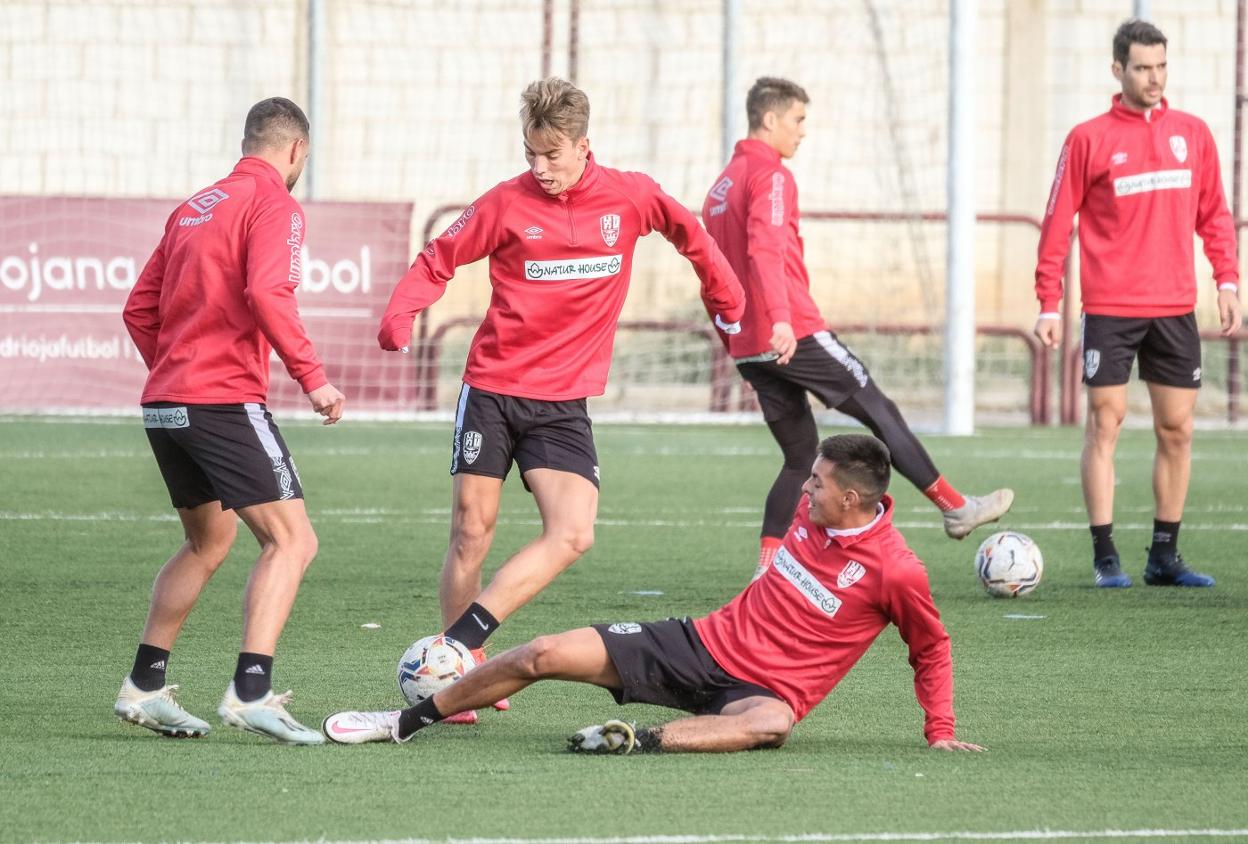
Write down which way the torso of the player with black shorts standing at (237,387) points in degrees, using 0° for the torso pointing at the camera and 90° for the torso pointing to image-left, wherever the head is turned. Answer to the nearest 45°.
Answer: approximately 225°

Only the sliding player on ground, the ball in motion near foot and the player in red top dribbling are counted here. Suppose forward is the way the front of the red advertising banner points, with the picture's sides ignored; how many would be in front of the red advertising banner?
3

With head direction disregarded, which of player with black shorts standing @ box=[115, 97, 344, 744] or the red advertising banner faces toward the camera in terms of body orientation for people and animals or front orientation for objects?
the red advertising banner

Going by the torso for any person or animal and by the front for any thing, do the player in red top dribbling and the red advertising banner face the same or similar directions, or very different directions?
same or similar directions

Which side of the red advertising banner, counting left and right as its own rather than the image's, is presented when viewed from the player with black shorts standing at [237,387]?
front

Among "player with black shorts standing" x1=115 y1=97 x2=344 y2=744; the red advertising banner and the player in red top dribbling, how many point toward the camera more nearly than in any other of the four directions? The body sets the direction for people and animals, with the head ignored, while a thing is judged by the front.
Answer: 2

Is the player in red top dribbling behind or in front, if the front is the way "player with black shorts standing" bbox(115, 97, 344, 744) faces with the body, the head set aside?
in front

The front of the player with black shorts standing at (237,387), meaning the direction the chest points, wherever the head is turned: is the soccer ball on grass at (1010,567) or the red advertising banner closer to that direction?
the soccer ball on grass

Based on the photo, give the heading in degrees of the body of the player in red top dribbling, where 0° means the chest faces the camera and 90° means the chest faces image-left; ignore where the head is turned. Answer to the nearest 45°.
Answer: approximately 0°

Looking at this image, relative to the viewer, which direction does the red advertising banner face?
toward the camera

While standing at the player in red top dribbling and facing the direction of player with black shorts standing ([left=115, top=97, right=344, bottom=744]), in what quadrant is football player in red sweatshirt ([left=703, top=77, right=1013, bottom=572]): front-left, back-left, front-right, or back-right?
back-right

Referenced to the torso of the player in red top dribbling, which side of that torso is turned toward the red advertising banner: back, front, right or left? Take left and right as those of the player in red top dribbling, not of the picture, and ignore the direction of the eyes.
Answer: back

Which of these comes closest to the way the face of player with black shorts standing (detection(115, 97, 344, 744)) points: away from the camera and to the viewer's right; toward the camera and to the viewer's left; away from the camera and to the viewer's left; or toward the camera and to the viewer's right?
away from the camera and to the viewer's right

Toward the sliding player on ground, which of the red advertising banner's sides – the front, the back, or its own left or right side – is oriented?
front

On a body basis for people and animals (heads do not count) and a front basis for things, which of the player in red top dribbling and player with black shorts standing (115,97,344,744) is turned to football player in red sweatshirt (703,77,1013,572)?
the player with black shorts standing

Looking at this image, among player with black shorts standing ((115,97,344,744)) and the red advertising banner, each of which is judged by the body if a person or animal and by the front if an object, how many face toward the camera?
1

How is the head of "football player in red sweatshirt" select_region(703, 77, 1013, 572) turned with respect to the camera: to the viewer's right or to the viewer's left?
to the viewer's right

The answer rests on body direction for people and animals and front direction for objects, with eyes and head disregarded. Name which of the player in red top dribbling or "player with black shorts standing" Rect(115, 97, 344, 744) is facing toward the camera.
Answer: the player in red top dribbling

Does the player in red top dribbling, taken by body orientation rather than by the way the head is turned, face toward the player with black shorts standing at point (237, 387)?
no

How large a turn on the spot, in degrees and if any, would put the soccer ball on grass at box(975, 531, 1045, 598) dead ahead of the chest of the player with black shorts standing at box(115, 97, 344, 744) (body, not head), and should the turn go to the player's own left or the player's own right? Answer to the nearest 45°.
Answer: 0° — they already face it
